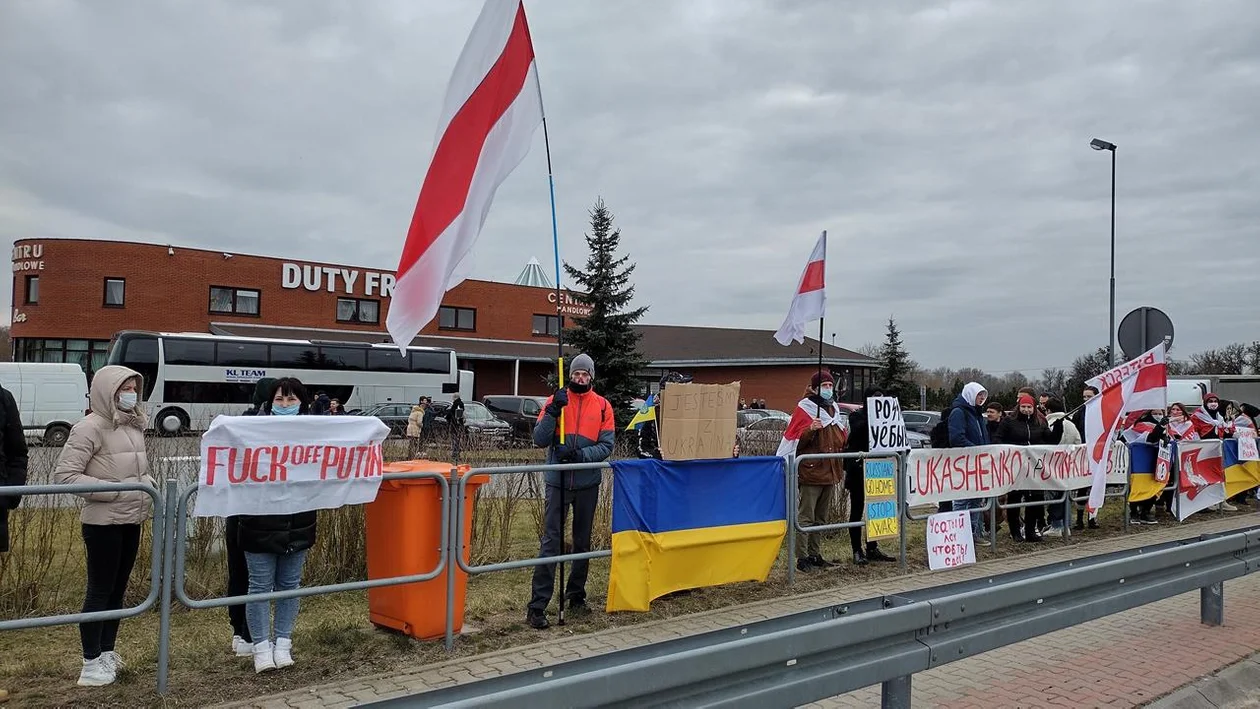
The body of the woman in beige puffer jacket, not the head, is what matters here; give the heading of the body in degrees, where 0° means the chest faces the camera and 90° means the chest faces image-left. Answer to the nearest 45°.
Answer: approximately 315°

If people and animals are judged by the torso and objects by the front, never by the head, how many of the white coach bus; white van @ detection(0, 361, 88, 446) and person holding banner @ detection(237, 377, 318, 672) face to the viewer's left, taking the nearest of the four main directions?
2

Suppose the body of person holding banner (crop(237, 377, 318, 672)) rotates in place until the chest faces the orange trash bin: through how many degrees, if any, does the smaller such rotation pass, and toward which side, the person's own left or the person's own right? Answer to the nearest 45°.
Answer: approximately 90° to the person's own left

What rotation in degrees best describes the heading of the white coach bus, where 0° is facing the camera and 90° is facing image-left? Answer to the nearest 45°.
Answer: approximately 90°

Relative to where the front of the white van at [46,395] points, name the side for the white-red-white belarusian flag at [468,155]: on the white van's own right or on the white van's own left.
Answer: on the white van's own left

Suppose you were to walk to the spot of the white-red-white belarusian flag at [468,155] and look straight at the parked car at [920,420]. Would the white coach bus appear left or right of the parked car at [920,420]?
left

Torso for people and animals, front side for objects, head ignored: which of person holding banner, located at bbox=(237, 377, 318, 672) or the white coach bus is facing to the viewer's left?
the white coach bus

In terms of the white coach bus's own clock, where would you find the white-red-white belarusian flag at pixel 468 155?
The white-red-white belarusian flag is roughly at 9 o'clock from the white coach bus.

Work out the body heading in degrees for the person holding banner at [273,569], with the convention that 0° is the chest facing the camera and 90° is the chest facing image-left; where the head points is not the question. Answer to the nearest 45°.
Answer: approximately 0°

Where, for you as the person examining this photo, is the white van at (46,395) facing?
facing to the left of the viewer
